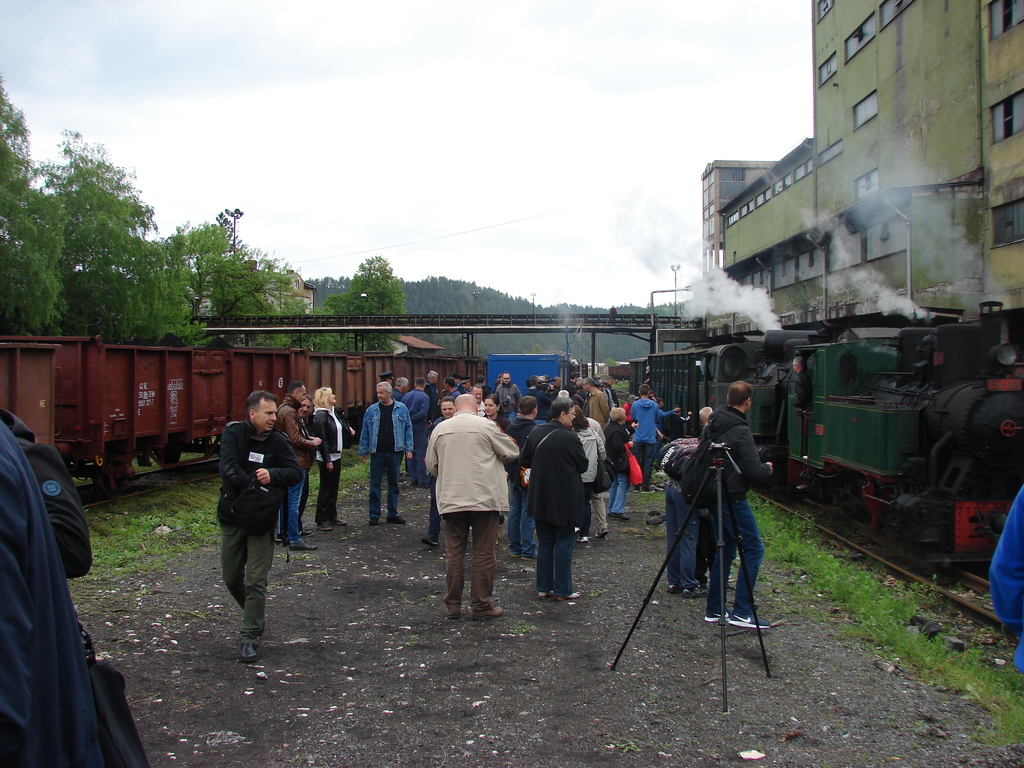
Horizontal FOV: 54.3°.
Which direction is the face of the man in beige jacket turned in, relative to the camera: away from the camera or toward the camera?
away from the camera

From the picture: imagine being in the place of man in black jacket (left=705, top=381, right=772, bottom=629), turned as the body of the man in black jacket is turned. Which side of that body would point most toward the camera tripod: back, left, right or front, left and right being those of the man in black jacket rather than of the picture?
right

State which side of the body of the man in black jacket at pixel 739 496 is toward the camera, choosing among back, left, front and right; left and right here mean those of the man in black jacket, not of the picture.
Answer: right

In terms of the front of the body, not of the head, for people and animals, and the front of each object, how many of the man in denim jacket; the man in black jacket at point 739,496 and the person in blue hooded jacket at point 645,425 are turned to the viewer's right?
1

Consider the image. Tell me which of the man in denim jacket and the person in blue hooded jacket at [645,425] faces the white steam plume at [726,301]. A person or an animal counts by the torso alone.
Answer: the person in blue hooded jacket

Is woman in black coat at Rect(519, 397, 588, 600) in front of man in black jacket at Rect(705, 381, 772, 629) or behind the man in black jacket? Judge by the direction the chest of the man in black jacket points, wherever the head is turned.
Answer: behind

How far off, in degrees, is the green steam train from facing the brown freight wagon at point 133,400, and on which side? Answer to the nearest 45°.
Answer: approximately 135° to its right

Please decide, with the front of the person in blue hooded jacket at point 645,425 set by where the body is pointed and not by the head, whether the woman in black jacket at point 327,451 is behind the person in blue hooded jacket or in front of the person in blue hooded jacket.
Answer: behind

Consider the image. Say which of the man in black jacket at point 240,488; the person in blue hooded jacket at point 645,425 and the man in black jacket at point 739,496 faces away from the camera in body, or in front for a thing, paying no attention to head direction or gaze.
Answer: the person in blue hooded jacket

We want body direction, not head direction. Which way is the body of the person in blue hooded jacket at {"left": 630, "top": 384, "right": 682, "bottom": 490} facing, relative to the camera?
away from the camera

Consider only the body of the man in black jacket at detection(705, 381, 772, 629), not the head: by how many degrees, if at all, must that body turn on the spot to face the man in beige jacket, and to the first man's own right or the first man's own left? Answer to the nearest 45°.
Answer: approximately 180°

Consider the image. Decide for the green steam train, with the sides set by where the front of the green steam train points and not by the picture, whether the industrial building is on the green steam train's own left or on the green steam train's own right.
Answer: on the green steam train's own left

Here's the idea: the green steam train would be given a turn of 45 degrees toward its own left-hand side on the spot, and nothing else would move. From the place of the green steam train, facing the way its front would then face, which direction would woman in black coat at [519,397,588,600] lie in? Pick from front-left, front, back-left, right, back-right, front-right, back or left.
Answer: back-right

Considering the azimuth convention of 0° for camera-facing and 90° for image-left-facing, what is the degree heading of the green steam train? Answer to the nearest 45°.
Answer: approximately 315°
